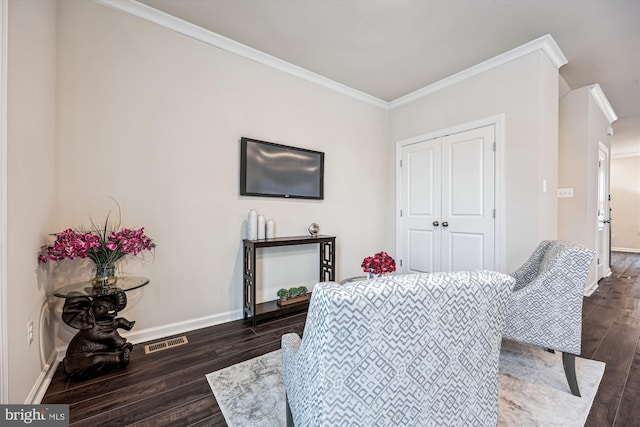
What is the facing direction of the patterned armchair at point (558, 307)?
to the viewer's left

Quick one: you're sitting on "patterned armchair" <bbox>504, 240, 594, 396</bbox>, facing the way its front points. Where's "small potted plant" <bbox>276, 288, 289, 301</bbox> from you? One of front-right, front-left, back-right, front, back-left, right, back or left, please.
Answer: front

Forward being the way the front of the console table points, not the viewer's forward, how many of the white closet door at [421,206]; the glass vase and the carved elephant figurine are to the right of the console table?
2

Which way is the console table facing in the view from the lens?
facing the viewer and to the right of the viewer

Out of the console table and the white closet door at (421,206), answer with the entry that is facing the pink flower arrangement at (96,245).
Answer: the white closet door

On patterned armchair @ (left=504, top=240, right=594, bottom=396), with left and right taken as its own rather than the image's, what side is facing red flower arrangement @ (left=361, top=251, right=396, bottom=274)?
front

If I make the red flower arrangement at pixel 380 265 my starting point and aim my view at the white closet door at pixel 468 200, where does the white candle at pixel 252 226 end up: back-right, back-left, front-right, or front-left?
back-left

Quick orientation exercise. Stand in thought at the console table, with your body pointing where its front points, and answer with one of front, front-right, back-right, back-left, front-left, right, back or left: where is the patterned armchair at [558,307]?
front

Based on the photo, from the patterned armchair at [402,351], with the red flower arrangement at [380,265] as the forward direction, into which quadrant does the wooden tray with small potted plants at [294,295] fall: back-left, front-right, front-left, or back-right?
front-left

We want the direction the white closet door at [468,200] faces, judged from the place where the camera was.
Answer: facing the viewer and to the left of the viewer

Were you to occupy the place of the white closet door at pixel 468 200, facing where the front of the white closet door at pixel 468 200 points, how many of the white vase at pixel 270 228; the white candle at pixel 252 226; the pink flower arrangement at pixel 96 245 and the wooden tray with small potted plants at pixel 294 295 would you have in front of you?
4

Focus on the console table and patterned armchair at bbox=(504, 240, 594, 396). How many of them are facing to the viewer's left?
1

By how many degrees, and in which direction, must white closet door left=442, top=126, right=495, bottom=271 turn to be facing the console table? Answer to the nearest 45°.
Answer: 0° — it already faces it

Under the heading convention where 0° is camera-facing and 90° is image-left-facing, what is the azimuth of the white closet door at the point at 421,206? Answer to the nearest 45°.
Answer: approximately 45°

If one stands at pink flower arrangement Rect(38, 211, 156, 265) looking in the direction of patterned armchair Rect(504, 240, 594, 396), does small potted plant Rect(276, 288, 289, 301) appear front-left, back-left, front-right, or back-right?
front-left
